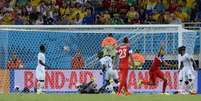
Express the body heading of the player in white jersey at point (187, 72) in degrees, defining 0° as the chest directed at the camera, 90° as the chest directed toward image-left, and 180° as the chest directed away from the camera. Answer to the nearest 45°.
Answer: approximately 45°

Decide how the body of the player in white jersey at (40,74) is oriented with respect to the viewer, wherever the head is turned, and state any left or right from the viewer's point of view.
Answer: facing to the right of the viewer

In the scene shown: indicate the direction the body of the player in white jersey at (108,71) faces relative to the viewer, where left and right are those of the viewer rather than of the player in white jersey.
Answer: facing away from the viewer and to the left of the viewer

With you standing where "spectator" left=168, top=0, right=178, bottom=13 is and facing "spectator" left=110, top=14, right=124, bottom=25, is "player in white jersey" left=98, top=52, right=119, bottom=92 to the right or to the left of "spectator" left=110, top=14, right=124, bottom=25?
left

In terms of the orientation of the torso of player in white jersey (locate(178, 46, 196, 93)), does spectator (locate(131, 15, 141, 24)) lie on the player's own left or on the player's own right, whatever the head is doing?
on the player's own right

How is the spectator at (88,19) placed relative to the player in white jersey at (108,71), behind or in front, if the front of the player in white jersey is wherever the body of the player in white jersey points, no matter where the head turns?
in front

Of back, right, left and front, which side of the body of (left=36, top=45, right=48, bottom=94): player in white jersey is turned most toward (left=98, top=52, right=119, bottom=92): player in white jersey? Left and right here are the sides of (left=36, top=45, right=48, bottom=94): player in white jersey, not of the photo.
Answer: front

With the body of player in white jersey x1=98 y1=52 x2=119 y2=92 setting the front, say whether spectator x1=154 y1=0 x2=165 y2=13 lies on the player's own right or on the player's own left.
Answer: on the player's own right

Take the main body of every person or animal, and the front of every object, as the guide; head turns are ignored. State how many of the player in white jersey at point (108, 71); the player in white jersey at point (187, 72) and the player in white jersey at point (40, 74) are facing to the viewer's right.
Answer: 1

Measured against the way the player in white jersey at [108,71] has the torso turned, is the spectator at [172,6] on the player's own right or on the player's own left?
on the player's own right
